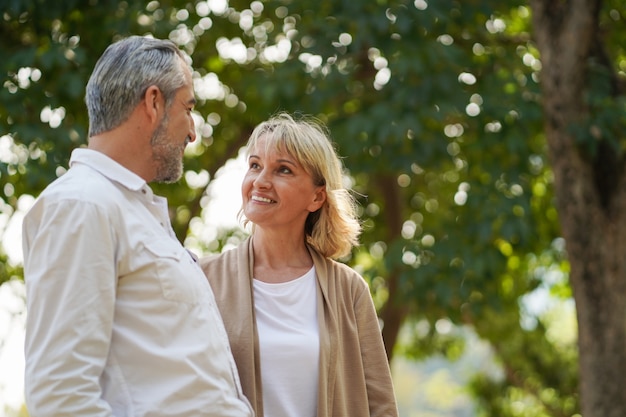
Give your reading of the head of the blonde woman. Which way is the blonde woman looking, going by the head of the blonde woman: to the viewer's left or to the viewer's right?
to the viewer's left

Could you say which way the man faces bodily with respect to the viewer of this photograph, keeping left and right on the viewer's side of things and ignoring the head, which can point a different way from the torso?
facing to the right of the viewer

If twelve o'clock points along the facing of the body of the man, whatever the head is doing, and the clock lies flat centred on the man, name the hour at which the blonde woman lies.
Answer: The blonde woman is roughly at 10 o'clock from the man.

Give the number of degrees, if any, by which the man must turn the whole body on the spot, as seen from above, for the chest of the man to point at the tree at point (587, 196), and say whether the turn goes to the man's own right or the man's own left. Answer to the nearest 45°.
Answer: approximately 45° to the man's own left

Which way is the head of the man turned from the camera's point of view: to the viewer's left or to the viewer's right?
to the viewer's right
